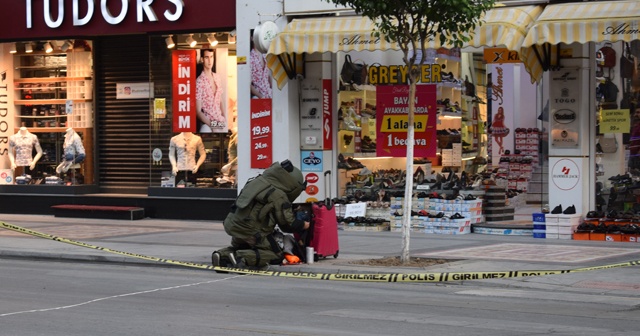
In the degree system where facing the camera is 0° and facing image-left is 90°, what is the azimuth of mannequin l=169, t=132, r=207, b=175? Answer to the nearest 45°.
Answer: approximately 0°

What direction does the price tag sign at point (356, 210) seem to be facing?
toward the camera

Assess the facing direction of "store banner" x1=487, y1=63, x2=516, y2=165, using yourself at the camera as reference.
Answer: facing the viewer

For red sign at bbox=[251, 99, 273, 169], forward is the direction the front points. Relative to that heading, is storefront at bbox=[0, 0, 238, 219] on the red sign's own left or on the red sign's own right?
on the red sign's own right

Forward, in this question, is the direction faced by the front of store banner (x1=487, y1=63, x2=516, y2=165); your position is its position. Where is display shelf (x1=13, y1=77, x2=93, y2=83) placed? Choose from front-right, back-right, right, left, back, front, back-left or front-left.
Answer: right

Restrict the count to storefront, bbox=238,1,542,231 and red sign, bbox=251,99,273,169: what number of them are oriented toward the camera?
2

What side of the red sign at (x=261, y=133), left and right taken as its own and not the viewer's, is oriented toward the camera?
front

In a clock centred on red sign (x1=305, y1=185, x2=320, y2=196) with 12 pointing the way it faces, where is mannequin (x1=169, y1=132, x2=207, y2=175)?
The mannequin is roughly at 4 o'clock from the red sign.

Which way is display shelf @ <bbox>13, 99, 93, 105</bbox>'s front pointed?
toward the camera

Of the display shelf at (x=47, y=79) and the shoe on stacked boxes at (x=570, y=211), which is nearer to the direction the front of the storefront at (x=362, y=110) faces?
the shoe on stacked boxes

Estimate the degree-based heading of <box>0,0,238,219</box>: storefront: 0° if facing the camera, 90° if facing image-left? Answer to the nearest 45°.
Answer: approximately 0°

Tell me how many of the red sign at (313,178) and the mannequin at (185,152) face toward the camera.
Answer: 2

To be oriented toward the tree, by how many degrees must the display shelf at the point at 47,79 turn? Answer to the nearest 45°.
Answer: approximately 45° to its left
